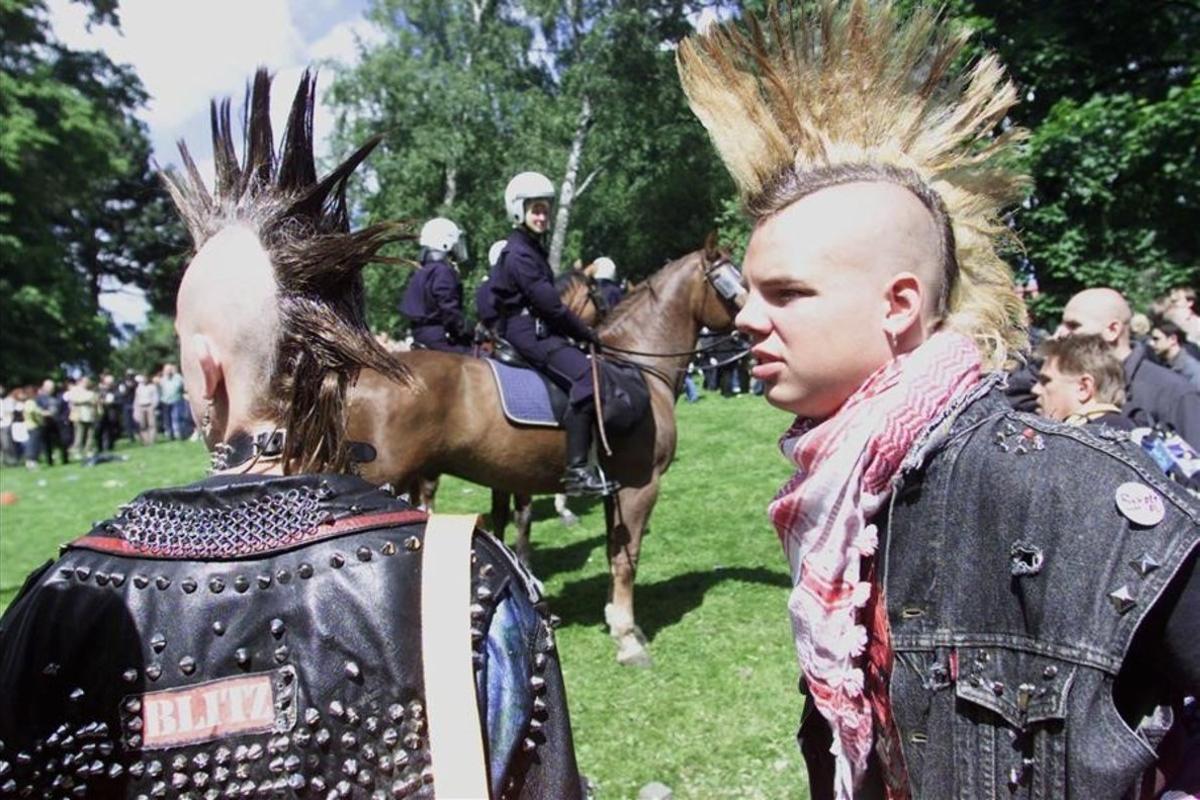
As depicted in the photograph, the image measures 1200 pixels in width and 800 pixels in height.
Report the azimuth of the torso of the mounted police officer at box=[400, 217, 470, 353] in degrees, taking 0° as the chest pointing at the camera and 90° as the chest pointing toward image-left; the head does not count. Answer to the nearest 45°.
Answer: approximately 270°

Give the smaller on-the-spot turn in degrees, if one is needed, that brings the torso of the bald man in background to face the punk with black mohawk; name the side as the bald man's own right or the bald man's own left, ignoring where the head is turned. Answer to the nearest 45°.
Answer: approximately 90° to the bald man's own left

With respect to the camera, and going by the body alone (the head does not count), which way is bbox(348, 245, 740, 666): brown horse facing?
to the viewer's right

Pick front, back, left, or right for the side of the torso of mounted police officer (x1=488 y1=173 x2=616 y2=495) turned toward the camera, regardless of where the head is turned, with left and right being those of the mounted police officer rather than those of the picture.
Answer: right

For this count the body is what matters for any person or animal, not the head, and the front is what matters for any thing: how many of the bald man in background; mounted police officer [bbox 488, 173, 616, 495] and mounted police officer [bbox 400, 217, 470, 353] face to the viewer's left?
1

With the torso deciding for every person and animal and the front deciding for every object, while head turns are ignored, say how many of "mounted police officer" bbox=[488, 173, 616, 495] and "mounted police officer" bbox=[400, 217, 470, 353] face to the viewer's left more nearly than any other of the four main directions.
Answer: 0

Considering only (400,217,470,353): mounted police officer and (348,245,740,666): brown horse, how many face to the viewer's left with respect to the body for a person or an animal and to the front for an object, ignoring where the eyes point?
0

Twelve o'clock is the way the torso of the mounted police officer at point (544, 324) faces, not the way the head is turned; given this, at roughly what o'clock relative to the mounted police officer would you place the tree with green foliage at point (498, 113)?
The tree with green foliage is roughly at 9 o'clock from the mounted police officer.

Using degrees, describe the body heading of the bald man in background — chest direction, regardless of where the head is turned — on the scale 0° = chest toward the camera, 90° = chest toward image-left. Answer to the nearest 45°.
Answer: approximately 90°
